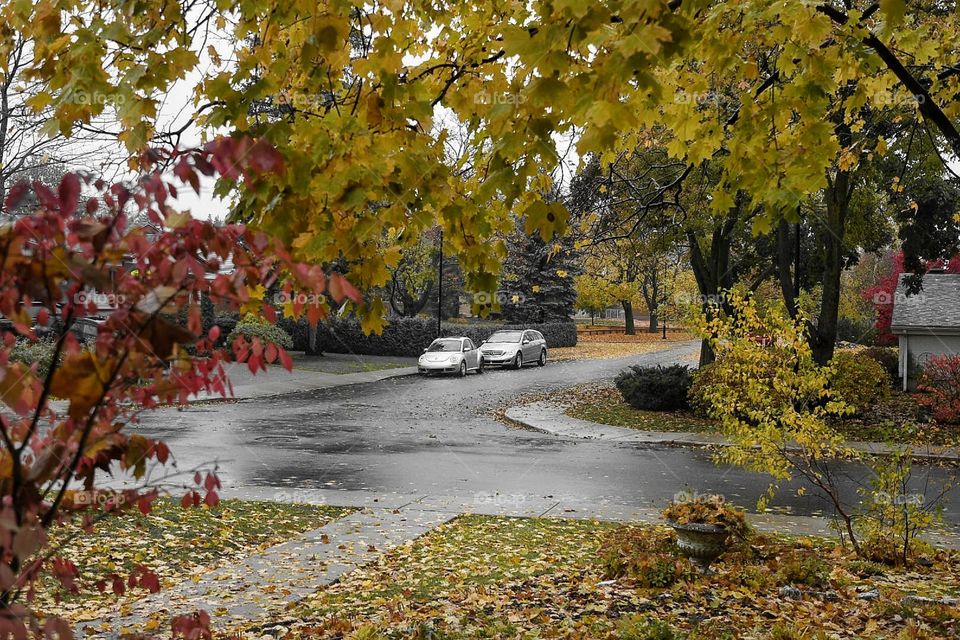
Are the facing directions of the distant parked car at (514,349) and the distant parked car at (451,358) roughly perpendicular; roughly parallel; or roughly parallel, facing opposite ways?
roughly parallel

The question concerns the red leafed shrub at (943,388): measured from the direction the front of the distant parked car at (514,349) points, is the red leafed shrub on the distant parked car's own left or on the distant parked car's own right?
on the distant parked car's own left

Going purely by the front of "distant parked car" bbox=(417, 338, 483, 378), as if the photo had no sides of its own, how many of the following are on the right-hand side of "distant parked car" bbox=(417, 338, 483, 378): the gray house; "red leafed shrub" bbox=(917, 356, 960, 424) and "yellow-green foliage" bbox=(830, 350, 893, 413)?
0

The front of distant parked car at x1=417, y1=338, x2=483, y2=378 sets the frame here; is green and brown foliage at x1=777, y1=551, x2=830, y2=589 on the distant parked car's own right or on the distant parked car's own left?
on the distant parked car's own left

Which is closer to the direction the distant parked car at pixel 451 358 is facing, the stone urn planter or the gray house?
the stone urn planter

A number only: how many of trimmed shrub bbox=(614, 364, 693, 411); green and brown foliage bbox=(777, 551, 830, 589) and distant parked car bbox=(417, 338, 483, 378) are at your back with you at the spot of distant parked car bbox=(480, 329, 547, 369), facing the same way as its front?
0

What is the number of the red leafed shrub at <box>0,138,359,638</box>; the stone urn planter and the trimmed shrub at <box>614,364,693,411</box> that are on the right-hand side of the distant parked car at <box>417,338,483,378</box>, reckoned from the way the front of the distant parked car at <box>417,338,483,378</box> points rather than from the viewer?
0

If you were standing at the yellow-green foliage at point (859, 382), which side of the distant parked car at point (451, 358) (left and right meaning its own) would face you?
left

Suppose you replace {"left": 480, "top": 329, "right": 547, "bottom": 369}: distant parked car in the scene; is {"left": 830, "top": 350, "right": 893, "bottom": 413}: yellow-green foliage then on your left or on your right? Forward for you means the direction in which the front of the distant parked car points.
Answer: on your left

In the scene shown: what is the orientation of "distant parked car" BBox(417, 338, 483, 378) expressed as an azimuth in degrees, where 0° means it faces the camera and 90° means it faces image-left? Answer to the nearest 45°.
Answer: approximately 45°

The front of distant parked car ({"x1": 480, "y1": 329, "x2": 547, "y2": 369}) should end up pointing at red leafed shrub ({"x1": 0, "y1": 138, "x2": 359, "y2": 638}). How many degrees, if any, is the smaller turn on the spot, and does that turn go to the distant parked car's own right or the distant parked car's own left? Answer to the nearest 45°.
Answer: approximately 45° to the distant parked car's own left

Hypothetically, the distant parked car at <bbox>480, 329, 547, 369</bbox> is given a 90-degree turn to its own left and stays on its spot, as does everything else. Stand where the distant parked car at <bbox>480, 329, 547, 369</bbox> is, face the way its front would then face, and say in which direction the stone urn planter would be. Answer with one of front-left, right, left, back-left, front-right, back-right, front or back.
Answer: front-right

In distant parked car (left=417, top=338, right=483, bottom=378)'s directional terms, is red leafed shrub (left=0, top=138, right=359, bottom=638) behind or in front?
in front

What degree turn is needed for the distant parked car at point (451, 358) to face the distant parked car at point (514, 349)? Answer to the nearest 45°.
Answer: approximately 180°

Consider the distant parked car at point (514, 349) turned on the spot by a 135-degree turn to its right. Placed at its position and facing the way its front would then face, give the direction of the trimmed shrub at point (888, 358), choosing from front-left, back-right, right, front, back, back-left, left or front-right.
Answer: back-right

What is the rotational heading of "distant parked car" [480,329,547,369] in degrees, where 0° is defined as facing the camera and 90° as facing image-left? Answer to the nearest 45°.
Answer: approximately 45°

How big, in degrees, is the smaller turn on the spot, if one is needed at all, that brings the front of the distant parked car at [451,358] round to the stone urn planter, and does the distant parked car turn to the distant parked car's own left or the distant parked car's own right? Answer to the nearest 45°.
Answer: approximately 45° to the distant parked car's own left

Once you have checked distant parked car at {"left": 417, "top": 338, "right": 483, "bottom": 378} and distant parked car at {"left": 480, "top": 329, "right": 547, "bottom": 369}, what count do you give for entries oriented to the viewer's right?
0
